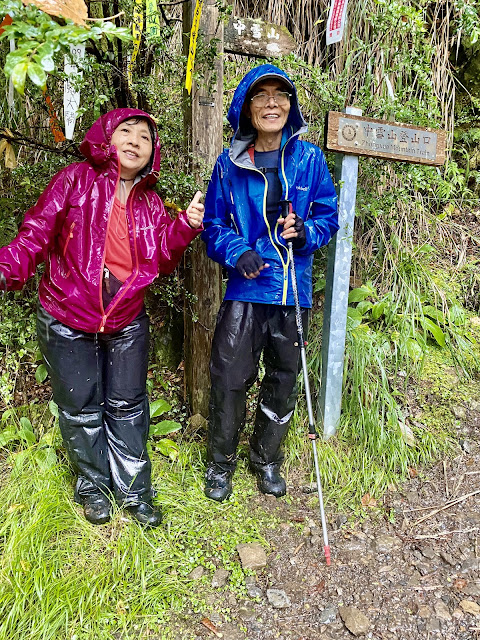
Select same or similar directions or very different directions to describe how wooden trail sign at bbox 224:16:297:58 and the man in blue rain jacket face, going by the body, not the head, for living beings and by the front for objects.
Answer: same or similar directions

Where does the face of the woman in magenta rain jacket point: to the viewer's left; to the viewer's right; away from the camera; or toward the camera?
toward the camera

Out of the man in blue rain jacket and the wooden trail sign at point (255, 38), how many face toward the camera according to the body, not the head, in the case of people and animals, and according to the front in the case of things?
2

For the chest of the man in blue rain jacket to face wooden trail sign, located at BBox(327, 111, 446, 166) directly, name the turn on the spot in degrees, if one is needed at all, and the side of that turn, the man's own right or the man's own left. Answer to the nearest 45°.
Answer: approximately 135° to the man's own left

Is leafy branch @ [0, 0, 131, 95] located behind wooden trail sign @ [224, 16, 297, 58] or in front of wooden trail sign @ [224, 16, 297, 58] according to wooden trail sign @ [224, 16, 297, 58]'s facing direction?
in front

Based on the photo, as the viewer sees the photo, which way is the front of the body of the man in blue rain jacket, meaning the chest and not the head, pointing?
toward the camera

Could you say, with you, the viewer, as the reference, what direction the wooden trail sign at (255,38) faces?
facing the viewer

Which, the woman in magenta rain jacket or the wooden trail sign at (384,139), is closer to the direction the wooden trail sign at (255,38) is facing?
the woman in magenta rain jacket

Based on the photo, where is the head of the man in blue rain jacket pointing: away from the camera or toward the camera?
toward the camera
